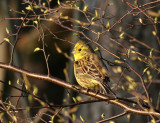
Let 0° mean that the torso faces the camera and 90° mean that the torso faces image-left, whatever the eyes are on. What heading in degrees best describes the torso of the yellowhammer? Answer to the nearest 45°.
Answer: approximately 90°
